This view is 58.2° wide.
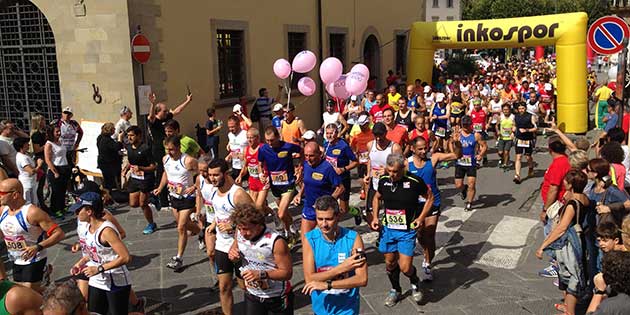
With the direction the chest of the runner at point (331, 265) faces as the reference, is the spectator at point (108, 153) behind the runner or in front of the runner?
behind

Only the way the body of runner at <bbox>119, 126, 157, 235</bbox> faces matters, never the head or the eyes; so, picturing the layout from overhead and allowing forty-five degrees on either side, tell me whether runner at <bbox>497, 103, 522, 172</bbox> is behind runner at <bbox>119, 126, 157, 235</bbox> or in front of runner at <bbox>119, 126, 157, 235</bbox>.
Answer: behind

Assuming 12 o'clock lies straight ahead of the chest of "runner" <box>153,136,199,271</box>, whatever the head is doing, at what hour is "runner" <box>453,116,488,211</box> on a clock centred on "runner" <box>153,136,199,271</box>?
"runner" <box>453,116,488,211</box> is roughly at 7 o'clock from "runner" <box>153,136,199,271</box>.

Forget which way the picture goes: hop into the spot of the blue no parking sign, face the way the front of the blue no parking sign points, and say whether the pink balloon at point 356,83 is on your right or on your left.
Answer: on your right

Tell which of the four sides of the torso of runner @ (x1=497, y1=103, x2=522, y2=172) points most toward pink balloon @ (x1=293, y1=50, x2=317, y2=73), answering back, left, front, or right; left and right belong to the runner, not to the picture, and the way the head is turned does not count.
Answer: right

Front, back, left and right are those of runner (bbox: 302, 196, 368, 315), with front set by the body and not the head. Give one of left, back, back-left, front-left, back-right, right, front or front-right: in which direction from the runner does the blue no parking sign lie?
back-left

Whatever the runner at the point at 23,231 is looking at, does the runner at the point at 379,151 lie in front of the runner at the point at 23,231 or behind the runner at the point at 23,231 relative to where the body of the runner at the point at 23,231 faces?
behind

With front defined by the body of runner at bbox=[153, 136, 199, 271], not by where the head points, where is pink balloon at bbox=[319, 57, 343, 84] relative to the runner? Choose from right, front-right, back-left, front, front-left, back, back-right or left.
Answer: back

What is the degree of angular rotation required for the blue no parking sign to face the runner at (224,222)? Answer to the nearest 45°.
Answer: approximately 45° to its right
